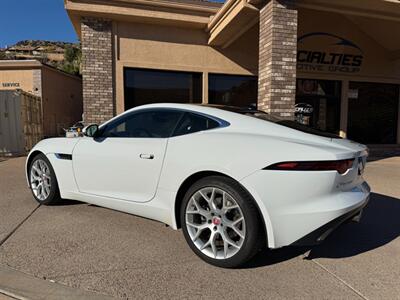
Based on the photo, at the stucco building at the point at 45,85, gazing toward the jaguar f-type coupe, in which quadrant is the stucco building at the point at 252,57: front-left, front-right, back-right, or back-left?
front-left

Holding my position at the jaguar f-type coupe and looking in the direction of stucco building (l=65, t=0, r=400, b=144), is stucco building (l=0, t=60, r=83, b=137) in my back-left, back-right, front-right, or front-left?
front-left

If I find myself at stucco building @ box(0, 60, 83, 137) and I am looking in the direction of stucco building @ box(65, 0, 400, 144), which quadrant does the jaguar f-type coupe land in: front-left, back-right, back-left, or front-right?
front-right

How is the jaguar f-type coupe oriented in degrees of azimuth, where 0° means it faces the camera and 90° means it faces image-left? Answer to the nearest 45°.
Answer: approximately 135°

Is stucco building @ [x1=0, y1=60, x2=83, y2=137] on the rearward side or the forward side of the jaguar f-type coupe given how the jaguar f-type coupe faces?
on the forward side
